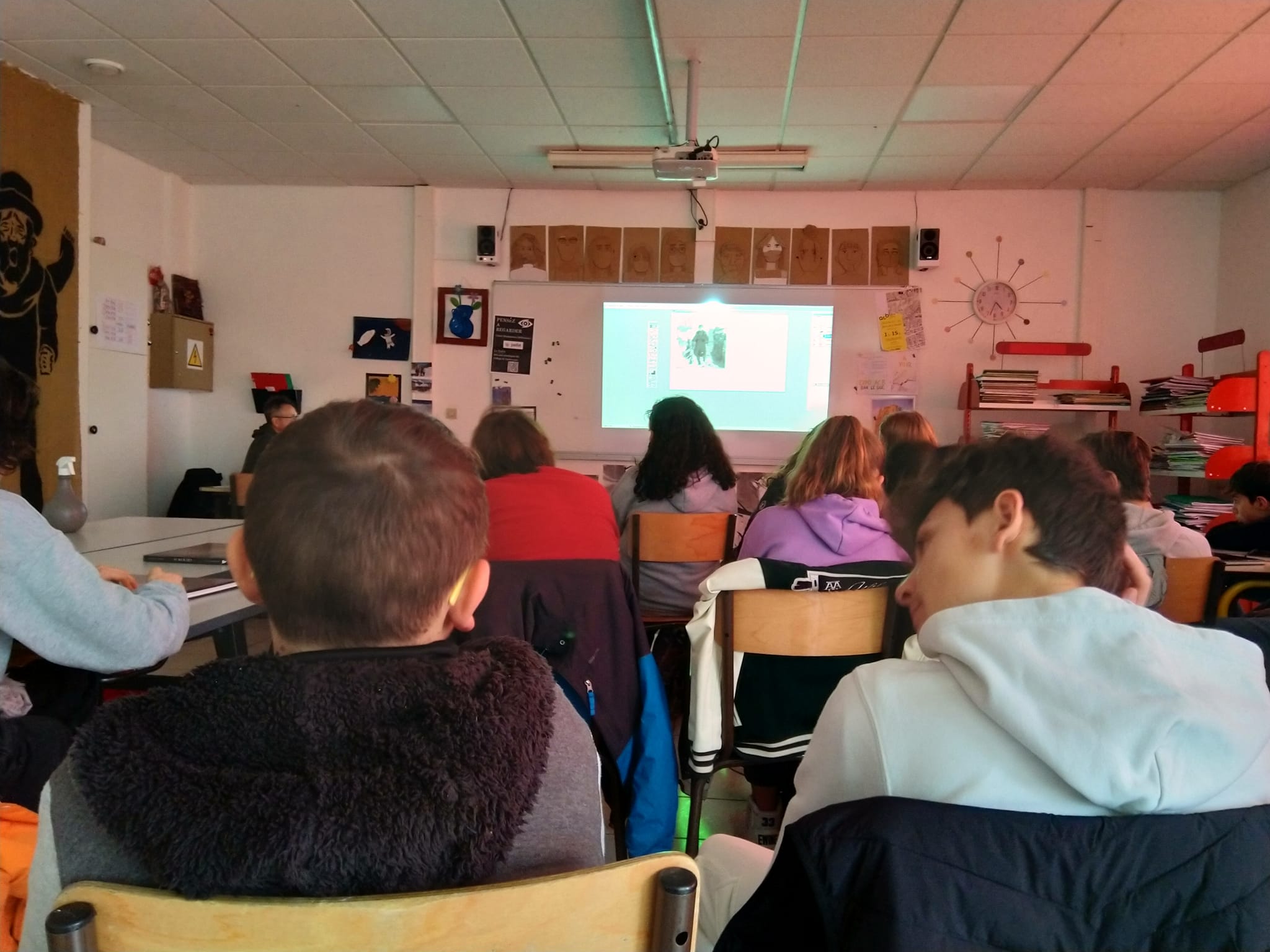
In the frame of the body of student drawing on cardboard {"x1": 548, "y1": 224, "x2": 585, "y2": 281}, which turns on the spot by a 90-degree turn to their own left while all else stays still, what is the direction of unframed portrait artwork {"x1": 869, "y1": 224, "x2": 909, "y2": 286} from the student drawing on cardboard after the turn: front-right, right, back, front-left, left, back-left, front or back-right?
front

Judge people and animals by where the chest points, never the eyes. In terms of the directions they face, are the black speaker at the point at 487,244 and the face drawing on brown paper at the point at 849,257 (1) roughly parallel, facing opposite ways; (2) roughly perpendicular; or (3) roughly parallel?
roughly parallel

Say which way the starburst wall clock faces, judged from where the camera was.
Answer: facing the viewer

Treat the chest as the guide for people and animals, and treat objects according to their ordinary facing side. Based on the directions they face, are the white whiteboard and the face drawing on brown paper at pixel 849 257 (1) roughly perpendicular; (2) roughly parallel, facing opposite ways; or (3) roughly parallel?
roughly parallel

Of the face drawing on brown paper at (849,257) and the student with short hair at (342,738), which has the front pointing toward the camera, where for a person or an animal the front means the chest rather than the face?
the face drawing on brown paper

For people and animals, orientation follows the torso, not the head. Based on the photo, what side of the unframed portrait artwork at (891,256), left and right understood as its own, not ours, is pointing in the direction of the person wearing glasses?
right

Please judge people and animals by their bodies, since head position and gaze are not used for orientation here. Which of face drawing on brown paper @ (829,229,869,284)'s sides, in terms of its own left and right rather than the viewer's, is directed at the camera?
front

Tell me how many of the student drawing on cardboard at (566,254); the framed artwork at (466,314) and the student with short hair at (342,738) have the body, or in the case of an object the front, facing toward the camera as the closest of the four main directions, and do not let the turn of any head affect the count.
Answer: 2

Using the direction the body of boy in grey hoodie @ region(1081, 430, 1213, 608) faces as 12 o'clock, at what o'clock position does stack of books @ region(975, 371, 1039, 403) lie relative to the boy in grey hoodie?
The stack of books is roughly at 1 o'clock from the boy in grey hoodie.

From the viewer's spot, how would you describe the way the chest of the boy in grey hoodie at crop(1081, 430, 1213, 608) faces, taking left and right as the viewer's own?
facing away from the viewer and to the left of the viewer

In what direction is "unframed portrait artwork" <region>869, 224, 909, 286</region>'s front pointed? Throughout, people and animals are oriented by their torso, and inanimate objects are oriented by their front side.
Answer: toward the camera

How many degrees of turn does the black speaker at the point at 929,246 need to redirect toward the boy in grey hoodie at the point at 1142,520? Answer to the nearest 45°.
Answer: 0° — it already faces them

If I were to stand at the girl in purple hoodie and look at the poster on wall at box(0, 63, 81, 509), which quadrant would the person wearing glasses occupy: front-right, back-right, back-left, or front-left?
front-right

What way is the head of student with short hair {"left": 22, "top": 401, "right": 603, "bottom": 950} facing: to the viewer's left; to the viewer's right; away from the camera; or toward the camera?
away from the camera

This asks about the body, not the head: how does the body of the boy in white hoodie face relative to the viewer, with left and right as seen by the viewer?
facing away from the viewer and to the left of the viewer

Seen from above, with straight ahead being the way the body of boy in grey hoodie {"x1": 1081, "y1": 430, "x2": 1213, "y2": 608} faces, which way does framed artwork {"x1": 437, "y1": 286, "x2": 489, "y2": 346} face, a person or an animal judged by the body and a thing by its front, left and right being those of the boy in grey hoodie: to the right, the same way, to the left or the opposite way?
the opposite way

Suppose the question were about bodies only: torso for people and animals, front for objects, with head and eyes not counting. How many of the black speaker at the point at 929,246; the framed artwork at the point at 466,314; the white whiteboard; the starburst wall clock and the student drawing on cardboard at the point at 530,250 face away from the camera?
0

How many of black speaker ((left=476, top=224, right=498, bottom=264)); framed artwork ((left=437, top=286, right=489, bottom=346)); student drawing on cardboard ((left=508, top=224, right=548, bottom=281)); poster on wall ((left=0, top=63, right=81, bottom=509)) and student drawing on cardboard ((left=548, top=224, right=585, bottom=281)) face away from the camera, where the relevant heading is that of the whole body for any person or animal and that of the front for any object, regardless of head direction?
0
